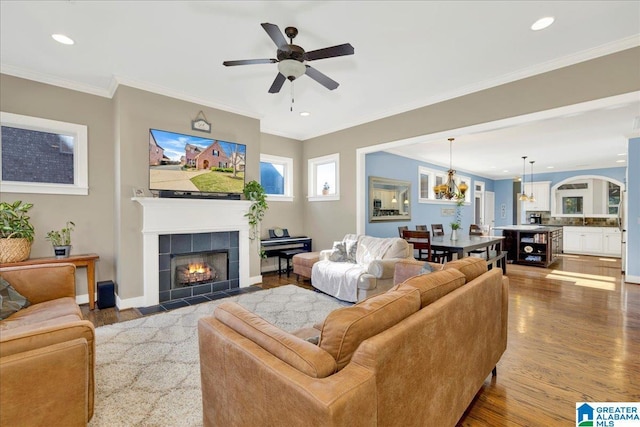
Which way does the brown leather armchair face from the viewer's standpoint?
to the viewer's right

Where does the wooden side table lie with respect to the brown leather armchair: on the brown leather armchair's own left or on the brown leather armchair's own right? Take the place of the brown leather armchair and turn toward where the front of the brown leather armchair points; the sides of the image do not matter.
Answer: on the brown leather armchair's own left

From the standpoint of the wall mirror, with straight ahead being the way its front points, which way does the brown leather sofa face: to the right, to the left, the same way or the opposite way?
the opposite way

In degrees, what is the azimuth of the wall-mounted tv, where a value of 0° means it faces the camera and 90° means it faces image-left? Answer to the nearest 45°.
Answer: approximately 315°

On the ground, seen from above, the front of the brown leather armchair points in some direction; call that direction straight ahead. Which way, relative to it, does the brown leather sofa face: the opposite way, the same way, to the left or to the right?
to the left

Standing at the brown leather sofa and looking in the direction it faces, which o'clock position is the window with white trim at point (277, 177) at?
The window with white trim is roughly at 1 o'clock from the brown leather sofa.

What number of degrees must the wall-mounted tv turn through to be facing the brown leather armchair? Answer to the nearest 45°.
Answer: approximately 45° to its right

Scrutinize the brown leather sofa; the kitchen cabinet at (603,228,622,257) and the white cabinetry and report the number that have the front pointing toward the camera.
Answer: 2

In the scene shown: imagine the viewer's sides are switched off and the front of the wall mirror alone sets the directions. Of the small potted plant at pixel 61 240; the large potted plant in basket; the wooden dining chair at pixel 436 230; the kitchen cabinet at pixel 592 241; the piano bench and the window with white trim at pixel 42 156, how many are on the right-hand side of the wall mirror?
4

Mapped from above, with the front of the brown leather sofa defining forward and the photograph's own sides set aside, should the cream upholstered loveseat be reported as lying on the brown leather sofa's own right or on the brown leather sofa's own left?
on the brown leather sofa's own right

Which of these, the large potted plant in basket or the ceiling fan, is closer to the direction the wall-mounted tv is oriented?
the ceiling fan

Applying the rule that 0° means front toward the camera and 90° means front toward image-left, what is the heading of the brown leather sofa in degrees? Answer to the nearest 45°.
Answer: approximately 135°

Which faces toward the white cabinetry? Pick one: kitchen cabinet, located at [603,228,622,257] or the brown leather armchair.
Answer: the brown leather armchair
